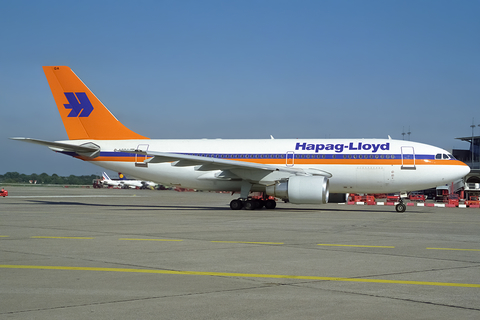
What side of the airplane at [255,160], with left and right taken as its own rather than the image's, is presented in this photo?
right
